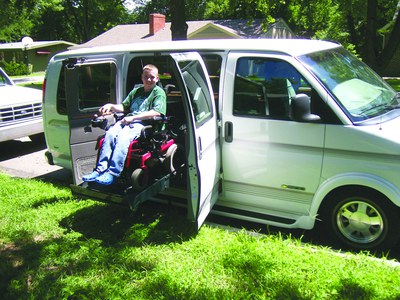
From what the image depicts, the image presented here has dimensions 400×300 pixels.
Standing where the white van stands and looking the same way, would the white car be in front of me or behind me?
behind

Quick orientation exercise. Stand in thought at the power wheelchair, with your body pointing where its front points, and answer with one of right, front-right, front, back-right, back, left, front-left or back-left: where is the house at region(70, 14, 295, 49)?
back-right

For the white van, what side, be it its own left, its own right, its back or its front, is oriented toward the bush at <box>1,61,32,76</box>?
back

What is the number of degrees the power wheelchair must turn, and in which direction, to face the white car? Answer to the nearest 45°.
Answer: approximately 90° to its right

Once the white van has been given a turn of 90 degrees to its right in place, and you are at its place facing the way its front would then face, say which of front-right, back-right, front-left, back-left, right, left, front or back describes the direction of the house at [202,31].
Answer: back-right

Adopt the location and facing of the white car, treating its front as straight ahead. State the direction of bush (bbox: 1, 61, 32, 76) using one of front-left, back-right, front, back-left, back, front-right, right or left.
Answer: back-left

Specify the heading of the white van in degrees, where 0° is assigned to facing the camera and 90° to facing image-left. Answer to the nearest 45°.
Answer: approximately 315°

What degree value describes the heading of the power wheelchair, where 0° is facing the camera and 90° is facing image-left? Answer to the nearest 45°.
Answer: approximately 45°
